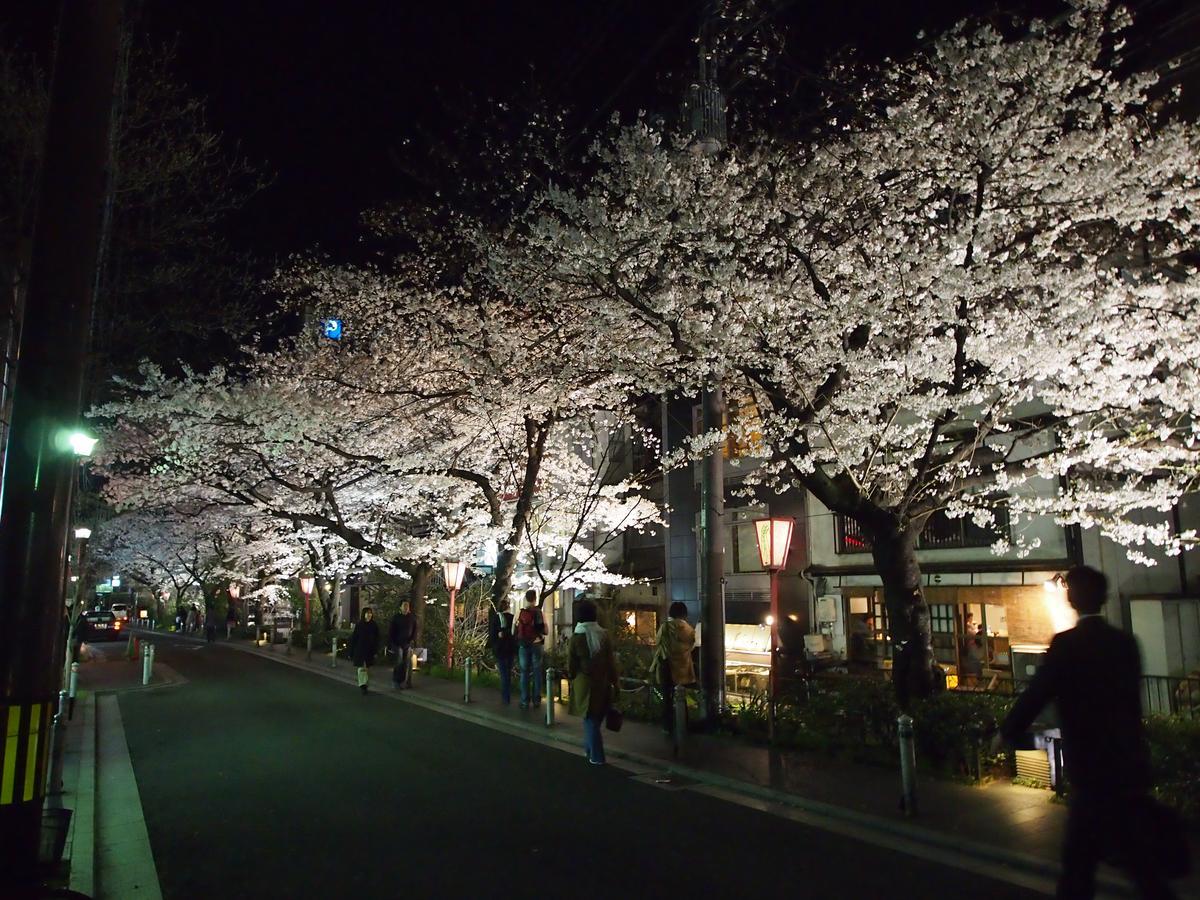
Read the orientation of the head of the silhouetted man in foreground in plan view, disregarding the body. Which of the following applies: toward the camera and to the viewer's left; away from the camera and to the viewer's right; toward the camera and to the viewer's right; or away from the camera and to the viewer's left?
away from the camera and to the viewer's left

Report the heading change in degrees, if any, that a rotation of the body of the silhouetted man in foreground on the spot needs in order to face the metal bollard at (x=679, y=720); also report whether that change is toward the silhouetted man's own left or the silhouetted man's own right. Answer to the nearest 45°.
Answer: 0° — they already face it

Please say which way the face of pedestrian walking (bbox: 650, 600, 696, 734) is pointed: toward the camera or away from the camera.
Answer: away from the camera

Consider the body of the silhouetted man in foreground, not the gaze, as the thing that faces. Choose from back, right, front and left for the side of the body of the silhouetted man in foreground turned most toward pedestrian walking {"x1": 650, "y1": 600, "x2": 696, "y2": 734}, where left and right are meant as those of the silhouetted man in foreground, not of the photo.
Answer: front

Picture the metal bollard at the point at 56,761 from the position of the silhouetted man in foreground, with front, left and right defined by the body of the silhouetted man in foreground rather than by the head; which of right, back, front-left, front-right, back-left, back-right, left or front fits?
front-left

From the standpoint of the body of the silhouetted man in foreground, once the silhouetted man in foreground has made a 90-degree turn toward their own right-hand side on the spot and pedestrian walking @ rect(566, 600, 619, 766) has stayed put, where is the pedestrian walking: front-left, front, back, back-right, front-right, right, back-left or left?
left

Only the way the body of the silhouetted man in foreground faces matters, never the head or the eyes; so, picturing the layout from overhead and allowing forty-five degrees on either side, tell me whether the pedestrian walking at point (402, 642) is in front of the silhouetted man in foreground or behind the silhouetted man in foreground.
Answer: in front

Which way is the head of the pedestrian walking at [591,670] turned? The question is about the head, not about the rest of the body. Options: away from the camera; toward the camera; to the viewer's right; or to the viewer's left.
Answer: away from the camera

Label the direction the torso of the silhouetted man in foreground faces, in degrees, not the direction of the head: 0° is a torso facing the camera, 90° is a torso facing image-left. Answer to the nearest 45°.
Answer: approximately 135°

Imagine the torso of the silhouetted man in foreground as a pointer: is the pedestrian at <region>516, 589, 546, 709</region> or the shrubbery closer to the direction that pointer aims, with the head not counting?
the pedestrian

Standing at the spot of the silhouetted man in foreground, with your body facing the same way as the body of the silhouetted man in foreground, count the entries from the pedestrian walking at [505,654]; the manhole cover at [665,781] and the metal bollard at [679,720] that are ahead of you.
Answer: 3

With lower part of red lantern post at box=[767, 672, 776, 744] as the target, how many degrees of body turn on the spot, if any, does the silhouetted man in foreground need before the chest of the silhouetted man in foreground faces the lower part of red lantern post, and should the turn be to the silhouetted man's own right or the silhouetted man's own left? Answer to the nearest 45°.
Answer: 0° — they already face it

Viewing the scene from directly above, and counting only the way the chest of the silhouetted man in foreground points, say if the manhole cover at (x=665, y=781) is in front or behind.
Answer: in front

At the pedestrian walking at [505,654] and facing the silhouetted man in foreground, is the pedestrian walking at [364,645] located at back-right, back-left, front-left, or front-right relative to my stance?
back-right
